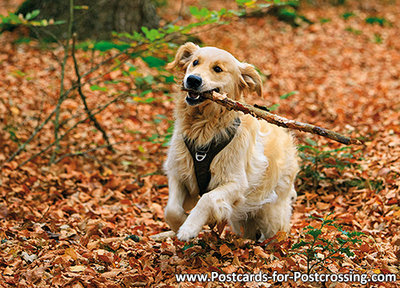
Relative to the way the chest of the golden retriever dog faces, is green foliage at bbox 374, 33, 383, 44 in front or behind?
behind

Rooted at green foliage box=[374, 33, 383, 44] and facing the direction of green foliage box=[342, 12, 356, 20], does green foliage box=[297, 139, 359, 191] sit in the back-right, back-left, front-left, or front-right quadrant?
back-left

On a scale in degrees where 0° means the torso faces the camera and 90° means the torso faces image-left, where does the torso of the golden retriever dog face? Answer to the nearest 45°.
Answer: approximately 45°

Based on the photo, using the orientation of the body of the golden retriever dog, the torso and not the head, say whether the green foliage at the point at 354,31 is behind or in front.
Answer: behind
